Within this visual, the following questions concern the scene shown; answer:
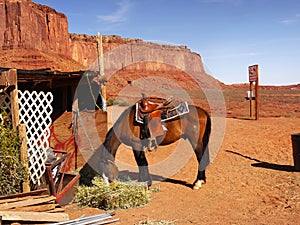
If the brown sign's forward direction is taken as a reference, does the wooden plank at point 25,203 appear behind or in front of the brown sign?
in front

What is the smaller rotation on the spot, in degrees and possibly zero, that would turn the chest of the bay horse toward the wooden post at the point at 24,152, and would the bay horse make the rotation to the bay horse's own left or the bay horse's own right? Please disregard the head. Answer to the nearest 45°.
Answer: approximately 45° to the bay horse's own left

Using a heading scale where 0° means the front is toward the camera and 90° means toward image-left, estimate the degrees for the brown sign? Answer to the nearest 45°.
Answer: approximately 45°

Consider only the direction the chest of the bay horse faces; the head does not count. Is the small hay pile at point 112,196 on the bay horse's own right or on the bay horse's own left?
on the bay horse's own left

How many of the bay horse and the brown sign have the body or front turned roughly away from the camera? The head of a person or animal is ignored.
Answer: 0

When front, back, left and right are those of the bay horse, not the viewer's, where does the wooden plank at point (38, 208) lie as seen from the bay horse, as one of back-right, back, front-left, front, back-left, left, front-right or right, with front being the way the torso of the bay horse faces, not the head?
front-left

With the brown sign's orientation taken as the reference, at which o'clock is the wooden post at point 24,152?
The wooden post is roughly at 11 o'clock from the brown sign.

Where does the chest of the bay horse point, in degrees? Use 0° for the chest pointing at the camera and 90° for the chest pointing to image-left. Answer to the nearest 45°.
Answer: approximately 90°
